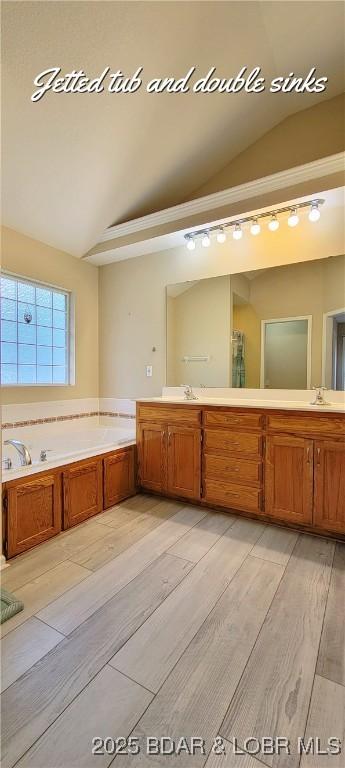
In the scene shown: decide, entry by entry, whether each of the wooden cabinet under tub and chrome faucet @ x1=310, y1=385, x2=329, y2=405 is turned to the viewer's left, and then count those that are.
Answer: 0

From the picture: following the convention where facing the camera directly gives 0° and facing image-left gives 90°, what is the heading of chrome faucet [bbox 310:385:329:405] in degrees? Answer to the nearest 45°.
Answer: approximately 0°

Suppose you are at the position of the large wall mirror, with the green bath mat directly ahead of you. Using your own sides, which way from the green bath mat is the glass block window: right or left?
right

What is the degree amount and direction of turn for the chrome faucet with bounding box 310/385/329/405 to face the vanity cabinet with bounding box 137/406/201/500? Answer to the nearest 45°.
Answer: approximately 90° to its right

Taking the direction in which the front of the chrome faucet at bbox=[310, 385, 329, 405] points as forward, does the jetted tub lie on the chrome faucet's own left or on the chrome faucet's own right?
on the chrome faucet's own right

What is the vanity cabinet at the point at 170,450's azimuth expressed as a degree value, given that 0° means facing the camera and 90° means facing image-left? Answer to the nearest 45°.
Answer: approximately 45°

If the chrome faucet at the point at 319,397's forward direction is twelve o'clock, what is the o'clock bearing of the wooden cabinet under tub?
The wooden cabinet under tub is roughly at 2 o'clock from the chrome faucet.

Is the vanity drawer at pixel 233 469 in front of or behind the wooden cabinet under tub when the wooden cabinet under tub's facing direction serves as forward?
in front
